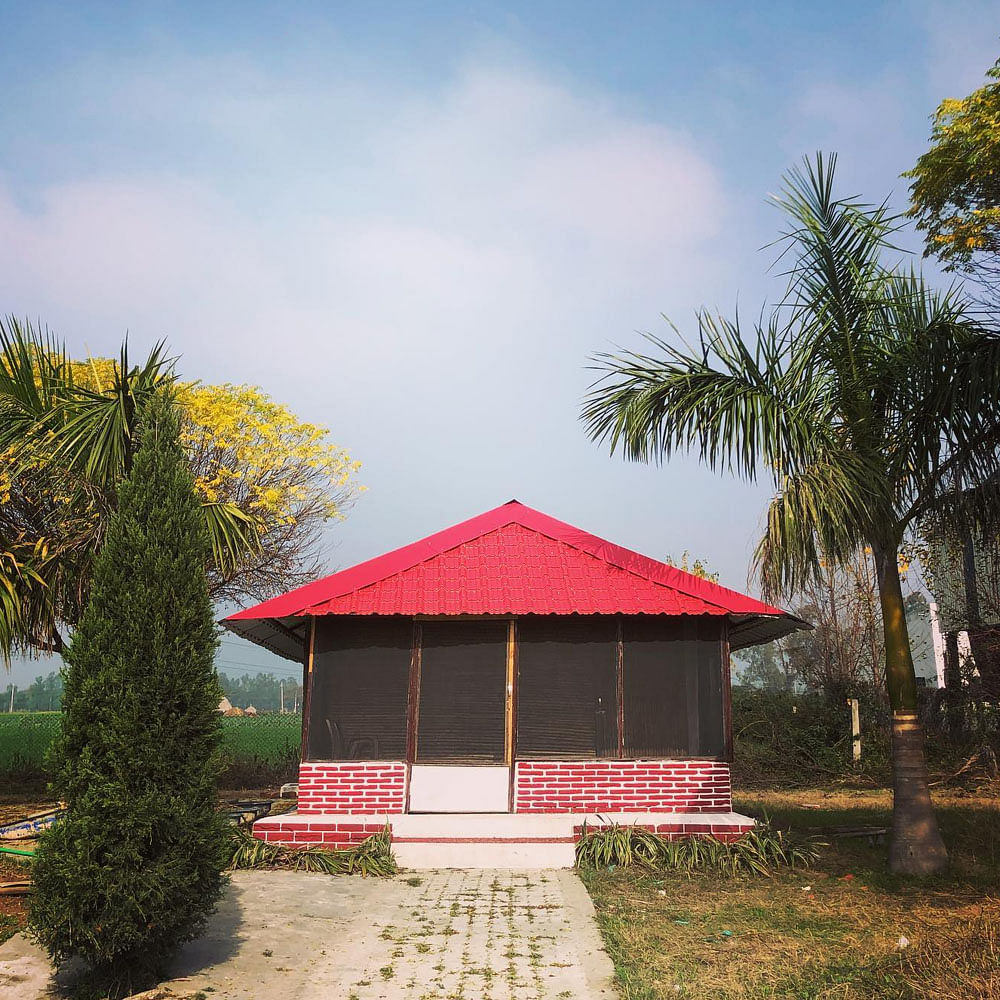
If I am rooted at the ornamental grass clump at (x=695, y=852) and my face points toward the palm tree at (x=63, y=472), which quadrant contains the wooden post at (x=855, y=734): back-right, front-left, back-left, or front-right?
back-right

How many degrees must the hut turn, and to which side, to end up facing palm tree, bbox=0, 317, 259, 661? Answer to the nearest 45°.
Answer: approximately 90° to its right

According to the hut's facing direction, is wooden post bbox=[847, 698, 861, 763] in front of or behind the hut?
behind

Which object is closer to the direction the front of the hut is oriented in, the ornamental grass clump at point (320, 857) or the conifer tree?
the conifer tree

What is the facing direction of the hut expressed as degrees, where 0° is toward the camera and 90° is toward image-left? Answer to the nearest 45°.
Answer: approximately 0°

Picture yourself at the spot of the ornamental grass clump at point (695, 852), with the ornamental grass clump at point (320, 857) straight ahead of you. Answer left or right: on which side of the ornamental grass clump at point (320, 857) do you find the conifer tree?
left
